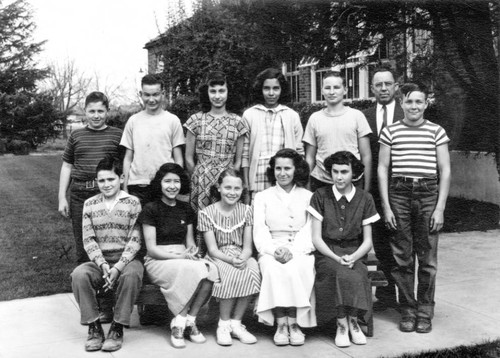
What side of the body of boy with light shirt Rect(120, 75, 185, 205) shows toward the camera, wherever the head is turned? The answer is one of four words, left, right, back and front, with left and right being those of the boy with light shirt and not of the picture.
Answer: front

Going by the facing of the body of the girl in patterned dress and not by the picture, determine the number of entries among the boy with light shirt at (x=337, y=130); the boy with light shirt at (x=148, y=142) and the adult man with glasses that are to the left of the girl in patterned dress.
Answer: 2

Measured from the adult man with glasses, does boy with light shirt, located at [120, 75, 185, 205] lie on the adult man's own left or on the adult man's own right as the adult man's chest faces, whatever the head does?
on the adult man's own right

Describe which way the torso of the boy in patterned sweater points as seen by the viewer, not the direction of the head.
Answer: toward the camera

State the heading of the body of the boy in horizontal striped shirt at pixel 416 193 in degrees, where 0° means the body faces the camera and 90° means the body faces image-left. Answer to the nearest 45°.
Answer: approximately 0°

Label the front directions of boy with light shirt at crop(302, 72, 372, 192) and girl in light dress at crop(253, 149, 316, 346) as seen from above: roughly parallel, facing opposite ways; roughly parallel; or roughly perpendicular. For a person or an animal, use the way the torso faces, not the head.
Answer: roughly parallel

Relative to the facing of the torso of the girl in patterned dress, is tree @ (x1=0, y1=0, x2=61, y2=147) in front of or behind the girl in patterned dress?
behind

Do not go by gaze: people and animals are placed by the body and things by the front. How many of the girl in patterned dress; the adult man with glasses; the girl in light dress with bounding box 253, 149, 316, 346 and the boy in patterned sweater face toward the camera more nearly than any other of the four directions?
4

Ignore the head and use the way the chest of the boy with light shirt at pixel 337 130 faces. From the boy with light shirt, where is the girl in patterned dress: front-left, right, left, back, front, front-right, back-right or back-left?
right

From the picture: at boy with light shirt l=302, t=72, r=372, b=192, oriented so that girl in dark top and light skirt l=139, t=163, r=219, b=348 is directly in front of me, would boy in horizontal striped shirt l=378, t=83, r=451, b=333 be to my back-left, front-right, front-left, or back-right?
back-left

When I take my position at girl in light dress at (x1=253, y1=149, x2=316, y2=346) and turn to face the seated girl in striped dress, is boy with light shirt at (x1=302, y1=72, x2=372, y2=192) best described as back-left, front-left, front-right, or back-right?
back-right

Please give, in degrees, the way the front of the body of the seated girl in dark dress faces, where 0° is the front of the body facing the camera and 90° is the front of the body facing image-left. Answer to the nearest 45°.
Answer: approximately 0°
